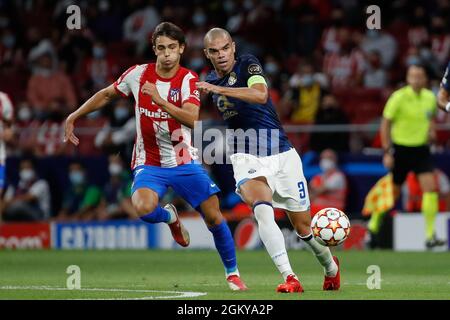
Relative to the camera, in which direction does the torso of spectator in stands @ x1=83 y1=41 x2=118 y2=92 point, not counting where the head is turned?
toward the camera

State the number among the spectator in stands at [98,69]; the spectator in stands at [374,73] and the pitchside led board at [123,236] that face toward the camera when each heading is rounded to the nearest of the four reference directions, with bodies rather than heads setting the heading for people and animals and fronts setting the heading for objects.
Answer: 3

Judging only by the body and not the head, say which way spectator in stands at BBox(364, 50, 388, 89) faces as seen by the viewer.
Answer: toward the camera

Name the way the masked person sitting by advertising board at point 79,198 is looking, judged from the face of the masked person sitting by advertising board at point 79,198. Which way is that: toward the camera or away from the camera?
toward the camera

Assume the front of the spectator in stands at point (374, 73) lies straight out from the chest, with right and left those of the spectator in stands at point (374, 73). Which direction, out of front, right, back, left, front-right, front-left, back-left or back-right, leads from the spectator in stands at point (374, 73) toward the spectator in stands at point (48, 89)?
right

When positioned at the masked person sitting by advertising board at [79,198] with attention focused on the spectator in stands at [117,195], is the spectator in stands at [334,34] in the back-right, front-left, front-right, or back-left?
front-left

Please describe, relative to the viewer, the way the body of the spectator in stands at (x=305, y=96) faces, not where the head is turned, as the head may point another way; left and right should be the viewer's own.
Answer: facing the viewer

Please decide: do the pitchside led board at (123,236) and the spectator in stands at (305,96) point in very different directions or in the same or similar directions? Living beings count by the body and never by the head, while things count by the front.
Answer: same or similar directions

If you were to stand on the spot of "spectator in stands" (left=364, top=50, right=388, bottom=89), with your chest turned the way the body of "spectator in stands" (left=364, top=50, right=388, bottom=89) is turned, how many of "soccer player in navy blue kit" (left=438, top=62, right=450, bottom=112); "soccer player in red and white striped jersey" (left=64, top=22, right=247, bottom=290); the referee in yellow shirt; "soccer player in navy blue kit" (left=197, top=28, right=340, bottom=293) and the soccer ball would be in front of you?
5

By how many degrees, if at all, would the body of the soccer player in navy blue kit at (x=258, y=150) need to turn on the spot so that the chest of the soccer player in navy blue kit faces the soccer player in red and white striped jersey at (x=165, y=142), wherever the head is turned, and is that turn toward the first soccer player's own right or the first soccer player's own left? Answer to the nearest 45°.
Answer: approximately 45° to the first soccer player's own right
